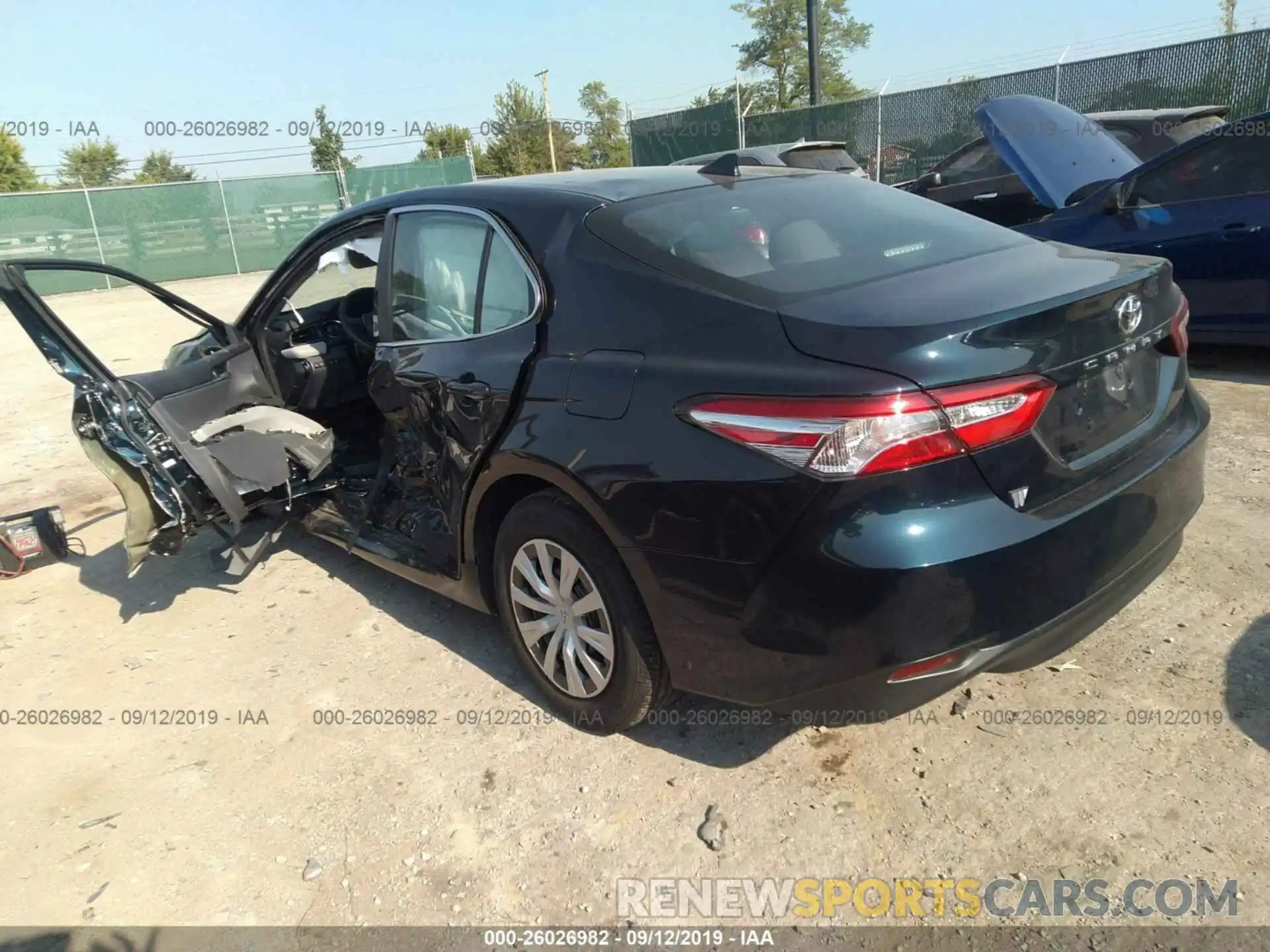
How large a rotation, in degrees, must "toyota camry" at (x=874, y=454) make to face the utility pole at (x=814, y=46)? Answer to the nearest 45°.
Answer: approximately 45° to its right

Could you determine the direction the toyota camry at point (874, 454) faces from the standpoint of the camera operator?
facing away from the viewer and to the left of the viewer

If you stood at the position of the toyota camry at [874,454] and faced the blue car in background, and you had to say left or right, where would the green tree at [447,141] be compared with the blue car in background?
left

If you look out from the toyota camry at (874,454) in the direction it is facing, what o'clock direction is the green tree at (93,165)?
The green tree is roughly at 12 o'clock from the toyota camry.

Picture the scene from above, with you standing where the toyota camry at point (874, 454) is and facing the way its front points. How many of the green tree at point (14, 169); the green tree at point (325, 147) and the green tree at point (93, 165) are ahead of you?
3

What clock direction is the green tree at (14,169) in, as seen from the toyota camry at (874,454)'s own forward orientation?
The green tree is roughly at 12 o'clock from the toyota camry.
